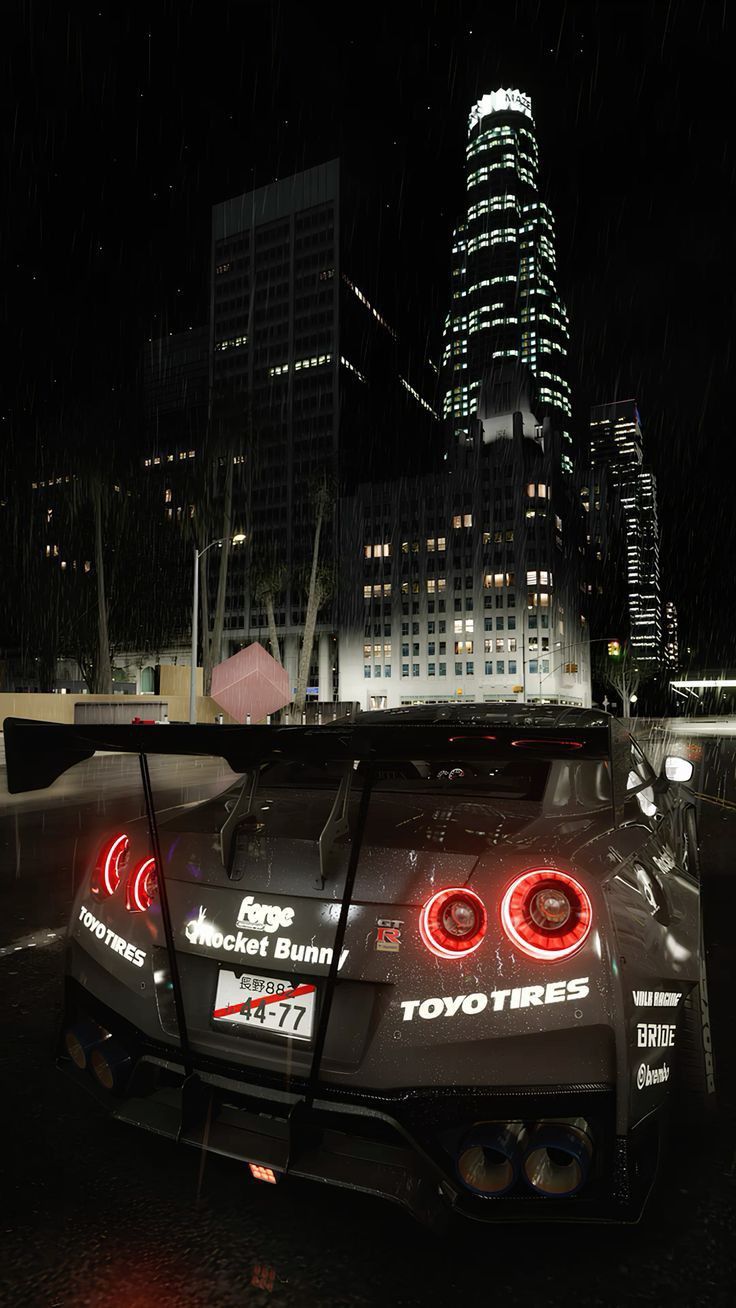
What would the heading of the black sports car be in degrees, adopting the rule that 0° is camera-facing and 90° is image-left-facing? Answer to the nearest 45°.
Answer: approximately 225°
